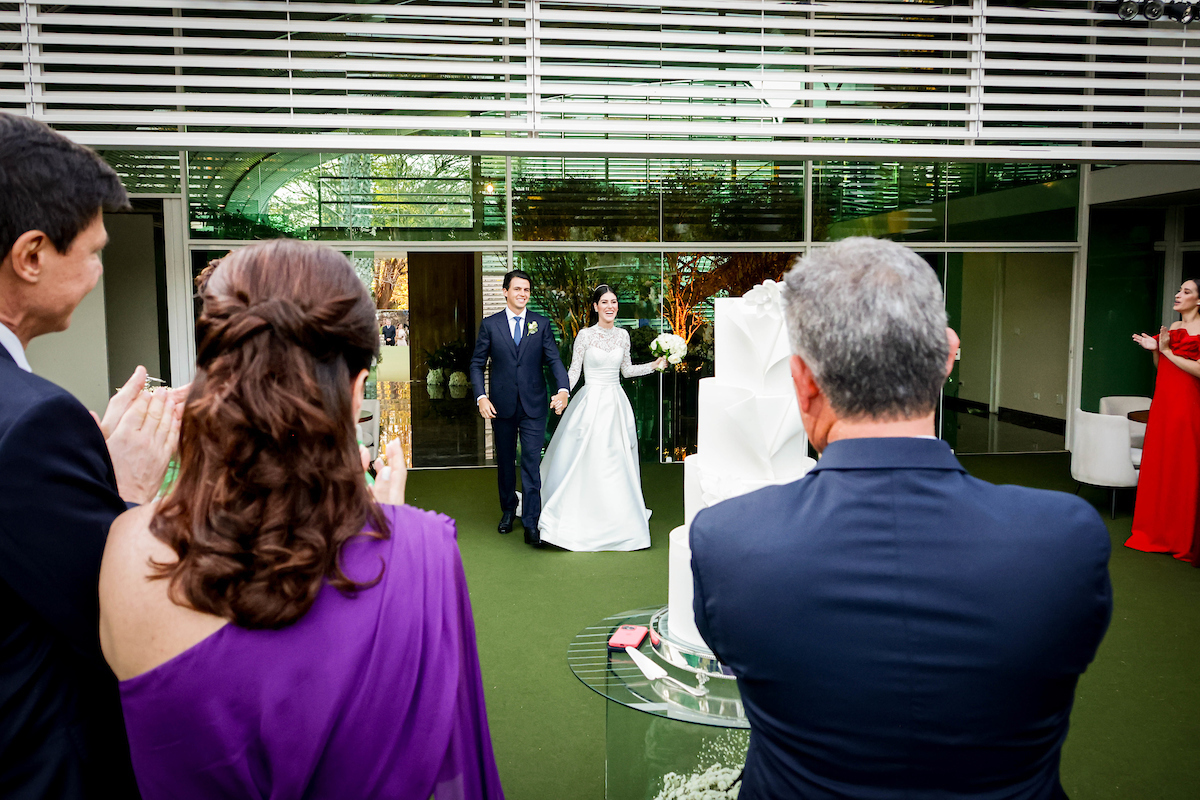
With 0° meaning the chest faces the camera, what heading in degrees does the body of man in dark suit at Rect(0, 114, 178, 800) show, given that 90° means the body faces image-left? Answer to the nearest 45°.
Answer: approximately 225°

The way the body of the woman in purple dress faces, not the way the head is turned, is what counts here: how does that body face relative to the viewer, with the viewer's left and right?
facing away from the viewer

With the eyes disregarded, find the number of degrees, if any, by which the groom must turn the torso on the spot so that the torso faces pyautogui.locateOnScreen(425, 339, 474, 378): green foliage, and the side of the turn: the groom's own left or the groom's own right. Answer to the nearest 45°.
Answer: approximately 180°

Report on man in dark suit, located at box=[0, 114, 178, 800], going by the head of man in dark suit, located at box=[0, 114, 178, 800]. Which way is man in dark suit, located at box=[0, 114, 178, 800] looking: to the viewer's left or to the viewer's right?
to the viewer's right

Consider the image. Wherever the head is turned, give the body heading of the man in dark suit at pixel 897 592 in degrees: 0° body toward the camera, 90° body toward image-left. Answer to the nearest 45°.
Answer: approximately 180°
